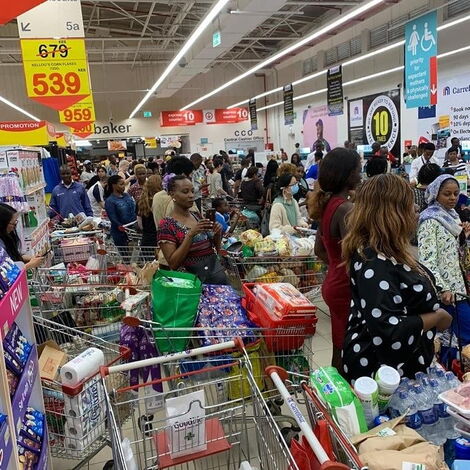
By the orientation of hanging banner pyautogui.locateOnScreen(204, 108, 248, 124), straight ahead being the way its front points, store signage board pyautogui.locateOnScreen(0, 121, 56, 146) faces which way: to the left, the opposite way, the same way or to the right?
the same way

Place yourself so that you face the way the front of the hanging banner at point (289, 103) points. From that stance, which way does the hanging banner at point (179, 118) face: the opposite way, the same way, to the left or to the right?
the same way

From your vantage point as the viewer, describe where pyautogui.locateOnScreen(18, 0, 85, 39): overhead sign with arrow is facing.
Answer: facing the viewer

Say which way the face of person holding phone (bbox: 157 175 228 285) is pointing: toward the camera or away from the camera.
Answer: toward the camera

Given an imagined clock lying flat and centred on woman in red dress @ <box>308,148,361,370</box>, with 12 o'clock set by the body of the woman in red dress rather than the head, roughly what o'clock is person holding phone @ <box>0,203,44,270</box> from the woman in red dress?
The person holding phone is roughly at 8 o'clock from the woman in red dress.

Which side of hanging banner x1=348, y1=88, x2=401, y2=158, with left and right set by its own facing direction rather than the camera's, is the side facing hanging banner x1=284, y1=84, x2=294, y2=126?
right

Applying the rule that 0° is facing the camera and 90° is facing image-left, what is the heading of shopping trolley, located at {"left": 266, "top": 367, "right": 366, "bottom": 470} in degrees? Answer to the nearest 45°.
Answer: approximately 225°

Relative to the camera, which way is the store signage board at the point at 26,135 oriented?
toward the camera

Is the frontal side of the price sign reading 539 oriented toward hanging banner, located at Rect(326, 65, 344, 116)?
no

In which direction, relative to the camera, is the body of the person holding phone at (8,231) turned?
to the viewer's right

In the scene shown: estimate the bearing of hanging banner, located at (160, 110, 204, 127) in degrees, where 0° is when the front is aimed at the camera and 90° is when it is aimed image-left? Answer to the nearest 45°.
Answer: approximately 0°

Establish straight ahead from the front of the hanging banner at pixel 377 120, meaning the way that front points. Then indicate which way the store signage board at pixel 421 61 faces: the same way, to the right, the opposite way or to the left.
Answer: the same way

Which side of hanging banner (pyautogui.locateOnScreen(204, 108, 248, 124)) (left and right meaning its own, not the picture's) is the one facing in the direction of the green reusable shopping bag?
front

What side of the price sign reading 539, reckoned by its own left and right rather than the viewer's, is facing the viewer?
front

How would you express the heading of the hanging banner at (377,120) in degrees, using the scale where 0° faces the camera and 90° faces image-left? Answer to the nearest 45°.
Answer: approximately 45°

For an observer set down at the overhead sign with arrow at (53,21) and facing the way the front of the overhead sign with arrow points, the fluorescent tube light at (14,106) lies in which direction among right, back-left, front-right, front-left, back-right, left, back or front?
back
